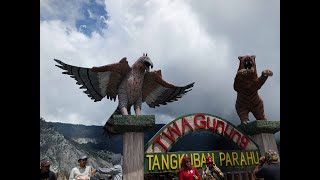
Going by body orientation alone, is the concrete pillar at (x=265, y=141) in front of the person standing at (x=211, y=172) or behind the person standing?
behind

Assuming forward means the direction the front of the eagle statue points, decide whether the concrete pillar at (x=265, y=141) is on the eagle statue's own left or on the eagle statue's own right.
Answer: on the eagle statue's own left

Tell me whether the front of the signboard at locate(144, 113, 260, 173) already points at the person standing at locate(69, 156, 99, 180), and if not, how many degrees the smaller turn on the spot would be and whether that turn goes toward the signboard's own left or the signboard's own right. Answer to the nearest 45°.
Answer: approximately 45° to the signboard's own right

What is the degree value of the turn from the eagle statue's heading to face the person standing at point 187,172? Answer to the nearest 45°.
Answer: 0° — it already faces them

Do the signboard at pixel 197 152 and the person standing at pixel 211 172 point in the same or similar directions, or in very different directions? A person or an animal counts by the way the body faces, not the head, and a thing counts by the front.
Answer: same or similar directions

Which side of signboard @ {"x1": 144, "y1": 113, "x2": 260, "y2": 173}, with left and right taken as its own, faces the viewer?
front

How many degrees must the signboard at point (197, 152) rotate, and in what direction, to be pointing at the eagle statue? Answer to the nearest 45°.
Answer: approximately 90° to its right

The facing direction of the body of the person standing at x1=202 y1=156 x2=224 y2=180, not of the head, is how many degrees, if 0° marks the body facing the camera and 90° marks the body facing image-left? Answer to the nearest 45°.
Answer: approximately 0°

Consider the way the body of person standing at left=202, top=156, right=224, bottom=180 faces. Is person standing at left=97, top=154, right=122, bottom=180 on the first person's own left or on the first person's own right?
on the first person's own right

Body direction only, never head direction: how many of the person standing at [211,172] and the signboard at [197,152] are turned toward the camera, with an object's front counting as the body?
2
